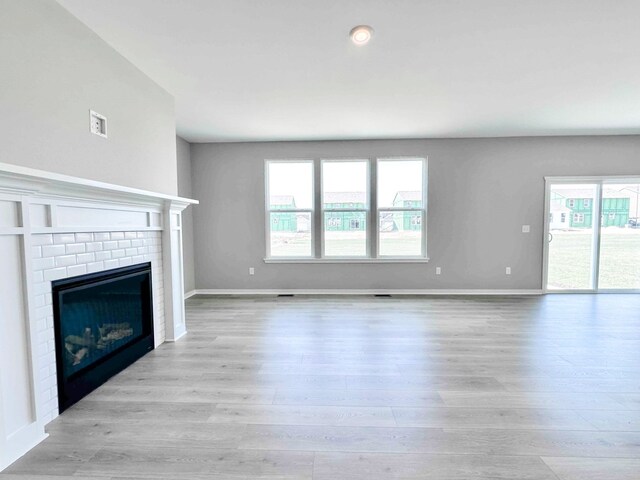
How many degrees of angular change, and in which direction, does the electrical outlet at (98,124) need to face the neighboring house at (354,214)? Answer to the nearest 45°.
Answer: approximately 45° to its left

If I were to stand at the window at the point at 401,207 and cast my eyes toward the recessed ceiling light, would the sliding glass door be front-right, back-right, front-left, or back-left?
back-left

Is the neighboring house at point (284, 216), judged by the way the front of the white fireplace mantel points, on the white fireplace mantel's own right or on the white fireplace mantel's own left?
on the white fireplace mantel's own left

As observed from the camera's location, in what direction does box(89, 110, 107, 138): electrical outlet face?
facing the viewer and to the right of the viewer

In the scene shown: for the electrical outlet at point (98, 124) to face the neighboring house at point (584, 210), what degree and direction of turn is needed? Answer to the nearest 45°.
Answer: approximately 45° to its left

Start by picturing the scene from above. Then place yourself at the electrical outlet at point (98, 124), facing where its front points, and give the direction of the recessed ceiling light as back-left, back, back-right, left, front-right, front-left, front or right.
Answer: front

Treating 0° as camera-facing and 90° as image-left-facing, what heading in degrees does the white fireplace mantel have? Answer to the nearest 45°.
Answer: approximately 315°

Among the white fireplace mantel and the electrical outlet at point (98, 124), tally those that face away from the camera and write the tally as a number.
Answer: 0

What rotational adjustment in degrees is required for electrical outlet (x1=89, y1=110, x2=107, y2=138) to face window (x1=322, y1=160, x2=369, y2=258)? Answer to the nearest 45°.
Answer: approximately 45° to its left
